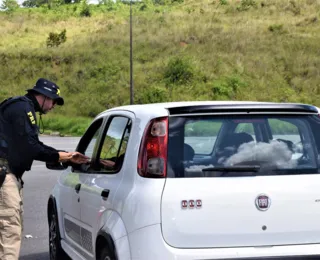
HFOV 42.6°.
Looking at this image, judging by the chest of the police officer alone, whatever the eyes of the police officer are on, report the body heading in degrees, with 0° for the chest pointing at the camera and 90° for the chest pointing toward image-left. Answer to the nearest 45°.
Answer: approximately 270°

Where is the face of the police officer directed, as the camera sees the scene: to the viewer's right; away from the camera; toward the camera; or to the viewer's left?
to the viewer's right

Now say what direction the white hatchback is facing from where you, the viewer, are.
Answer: facing away from the viewer and to the left of the viewer

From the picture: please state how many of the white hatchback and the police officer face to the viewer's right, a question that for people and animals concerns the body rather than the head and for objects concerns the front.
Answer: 1

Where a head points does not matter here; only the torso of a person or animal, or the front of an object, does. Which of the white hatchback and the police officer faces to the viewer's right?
the police officer
